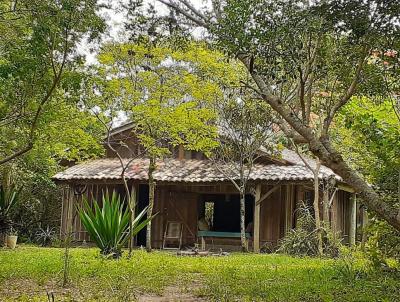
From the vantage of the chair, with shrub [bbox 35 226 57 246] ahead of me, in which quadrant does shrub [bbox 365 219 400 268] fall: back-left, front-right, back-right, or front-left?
back-left

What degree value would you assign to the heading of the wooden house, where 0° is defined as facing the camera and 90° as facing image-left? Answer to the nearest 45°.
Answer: approximately 0°

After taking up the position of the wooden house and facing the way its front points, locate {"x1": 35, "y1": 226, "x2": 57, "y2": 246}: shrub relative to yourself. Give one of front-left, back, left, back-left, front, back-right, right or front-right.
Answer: right

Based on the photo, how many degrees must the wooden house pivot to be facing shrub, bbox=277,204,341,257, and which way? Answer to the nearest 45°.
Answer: approximately 45° to its left

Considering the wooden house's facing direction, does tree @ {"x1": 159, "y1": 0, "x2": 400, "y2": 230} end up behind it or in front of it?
in front

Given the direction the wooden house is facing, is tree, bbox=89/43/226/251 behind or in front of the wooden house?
in front

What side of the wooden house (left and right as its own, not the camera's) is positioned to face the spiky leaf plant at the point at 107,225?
front
